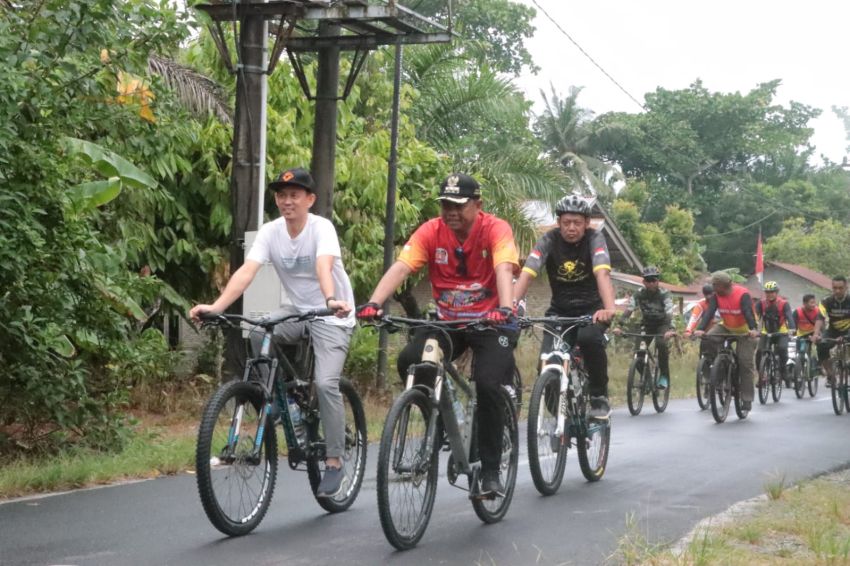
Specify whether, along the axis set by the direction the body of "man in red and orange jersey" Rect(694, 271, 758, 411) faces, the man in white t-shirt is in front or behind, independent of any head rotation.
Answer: in front

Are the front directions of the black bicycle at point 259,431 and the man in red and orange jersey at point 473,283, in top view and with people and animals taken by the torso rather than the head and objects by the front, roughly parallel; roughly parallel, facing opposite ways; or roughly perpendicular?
roughly parallel

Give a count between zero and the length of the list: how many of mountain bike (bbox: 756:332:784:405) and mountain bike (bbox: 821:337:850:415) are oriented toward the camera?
2

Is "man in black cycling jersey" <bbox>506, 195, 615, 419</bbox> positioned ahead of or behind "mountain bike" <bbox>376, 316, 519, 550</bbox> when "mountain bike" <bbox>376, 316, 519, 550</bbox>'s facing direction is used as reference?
behind

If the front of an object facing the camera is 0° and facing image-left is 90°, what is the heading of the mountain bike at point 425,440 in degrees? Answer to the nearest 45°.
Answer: approximately 45°

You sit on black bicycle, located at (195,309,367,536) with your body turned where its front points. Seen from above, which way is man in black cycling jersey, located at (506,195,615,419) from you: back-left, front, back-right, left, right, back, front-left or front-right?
back

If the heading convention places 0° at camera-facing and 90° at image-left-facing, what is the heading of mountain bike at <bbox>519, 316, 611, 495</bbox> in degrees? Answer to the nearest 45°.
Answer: approximately 45°

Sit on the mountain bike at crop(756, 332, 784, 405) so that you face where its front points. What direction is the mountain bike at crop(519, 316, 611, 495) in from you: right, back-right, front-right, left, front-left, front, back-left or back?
front

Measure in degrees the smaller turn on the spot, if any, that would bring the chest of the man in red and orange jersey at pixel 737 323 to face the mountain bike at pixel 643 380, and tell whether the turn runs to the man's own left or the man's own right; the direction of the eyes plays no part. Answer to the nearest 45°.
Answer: approximately 90° to the man's own right

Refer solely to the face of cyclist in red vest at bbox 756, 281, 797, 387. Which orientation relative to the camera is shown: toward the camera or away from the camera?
toward the camera

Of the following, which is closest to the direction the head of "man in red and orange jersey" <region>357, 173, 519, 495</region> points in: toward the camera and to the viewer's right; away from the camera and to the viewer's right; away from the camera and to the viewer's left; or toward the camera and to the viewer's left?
toward the camera and to the viewer's left

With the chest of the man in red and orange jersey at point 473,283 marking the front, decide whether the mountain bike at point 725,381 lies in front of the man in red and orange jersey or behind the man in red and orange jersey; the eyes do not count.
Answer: behind

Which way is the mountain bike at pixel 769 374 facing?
toward the camera

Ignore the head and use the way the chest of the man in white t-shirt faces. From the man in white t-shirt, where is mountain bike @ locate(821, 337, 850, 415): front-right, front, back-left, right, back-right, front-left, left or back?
back

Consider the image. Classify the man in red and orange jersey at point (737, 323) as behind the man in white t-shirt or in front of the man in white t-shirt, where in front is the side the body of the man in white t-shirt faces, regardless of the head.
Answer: behind

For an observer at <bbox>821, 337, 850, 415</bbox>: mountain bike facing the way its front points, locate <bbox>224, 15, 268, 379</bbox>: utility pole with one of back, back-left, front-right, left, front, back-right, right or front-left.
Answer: front-right

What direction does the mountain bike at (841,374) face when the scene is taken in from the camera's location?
facing the viewer
